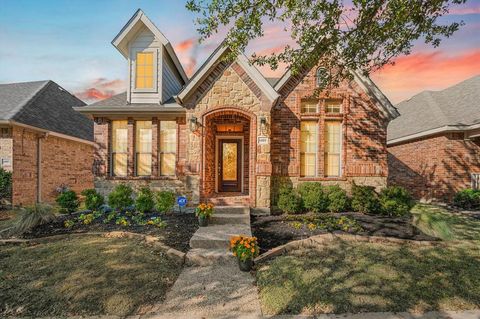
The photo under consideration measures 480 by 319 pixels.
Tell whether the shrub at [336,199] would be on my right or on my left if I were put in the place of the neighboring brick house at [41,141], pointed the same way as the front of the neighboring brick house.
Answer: on my left

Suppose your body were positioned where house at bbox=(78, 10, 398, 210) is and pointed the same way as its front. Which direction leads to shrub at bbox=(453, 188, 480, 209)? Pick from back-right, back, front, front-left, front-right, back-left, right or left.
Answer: left

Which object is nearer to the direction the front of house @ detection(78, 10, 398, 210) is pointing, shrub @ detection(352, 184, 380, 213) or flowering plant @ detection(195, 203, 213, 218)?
the flowering plant

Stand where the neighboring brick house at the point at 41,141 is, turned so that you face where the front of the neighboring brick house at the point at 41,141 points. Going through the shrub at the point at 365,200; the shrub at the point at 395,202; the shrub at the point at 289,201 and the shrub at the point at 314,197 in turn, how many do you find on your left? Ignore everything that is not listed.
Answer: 4

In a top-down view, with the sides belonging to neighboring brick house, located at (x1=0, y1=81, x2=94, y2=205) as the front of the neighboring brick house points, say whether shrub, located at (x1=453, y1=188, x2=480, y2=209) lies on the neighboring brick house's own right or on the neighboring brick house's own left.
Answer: on the neighboring brick house's own left

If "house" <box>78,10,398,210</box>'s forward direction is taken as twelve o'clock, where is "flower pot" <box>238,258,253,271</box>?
The flower pot is roughly at 12 o'clock from the house.

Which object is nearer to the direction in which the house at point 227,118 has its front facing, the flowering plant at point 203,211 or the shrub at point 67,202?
the flowering plant

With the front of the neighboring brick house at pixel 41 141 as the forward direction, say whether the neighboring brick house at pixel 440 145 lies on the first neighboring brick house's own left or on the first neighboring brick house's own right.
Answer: on the first neighboring brick house's own left

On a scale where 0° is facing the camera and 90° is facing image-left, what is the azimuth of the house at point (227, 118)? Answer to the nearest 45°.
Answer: approximately 0°
